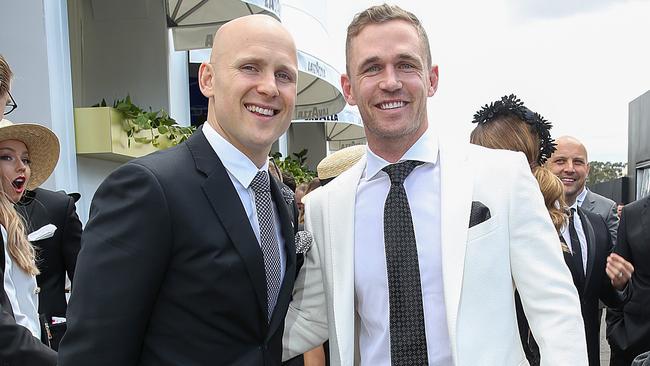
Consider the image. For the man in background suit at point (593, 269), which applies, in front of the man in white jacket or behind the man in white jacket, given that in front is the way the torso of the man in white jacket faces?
behind

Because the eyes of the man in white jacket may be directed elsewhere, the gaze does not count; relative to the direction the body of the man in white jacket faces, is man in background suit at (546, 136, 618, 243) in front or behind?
behind

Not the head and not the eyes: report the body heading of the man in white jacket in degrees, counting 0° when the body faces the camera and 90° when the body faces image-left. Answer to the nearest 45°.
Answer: approximately 0°

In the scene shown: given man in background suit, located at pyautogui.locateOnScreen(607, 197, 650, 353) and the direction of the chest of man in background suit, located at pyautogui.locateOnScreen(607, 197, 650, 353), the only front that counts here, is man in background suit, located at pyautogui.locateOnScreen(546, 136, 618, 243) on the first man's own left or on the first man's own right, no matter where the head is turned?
on the first man's own right

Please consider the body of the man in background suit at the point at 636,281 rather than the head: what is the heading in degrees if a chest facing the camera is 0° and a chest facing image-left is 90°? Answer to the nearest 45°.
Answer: approximately 90°
